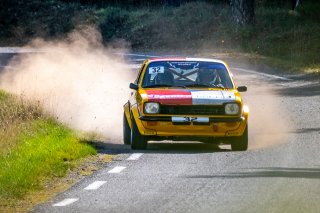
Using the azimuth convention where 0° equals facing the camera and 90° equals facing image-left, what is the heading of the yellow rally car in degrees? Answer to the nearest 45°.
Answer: approximately 0°

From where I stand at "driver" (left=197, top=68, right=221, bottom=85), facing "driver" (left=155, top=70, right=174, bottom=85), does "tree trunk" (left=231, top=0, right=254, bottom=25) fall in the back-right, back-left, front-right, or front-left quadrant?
back-right

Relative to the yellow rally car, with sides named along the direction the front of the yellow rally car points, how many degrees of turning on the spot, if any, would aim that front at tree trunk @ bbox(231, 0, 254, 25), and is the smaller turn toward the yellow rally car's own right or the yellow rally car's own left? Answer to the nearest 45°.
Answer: approximately 180°
